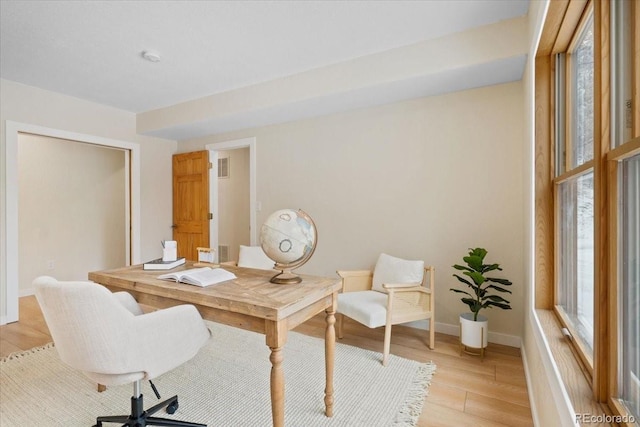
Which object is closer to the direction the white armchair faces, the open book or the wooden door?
the open book

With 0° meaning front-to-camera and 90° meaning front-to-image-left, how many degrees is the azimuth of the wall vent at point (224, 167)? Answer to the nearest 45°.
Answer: approximately 45°

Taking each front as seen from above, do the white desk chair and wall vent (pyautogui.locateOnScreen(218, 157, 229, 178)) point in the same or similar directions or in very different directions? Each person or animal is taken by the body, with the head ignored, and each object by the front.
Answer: very different directions

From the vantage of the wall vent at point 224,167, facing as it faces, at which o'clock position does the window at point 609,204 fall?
The window is roughly at 10 o'clock from the wall vent.

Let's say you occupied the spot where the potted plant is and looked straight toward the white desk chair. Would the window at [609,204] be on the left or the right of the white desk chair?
left

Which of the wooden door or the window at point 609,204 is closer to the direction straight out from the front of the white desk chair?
the wooden door

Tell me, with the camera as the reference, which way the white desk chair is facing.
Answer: facing away from the viewer and to the right of the viewer

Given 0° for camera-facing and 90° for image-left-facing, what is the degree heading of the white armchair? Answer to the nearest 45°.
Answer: approximately 45°

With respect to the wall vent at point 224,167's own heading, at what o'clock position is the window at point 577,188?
The window is roughly at 10 o'clock from the wall vent.

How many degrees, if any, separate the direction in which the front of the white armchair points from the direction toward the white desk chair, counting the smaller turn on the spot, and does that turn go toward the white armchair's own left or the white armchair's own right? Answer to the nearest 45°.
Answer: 0° — it already faces it
